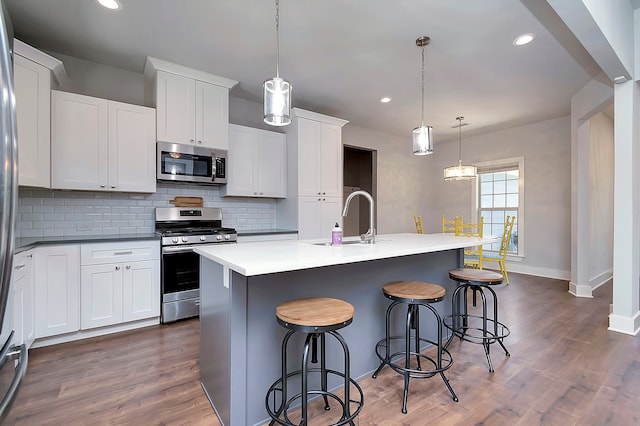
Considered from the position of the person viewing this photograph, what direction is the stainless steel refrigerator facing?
facing to the right of the viewer

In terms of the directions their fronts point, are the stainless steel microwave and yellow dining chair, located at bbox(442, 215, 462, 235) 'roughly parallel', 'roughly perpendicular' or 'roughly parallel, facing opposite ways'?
roughly perpendicular

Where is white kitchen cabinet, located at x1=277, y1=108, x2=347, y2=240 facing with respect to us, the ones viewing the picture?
facing the viewer and to the right of the viewer

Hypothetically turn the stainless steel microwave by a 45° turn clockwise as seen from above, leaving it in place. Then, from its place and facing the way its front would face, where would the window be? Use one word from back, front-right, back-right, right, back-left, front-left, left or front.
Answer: back-left

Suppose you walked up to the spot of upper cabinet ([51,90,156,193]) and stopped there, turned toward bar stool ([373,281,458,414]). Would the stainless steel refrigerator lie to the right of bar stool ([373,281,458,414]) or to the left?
right

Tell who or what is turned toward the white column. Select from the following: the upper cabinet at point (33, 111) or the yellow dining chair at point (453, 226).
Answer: the upper cabinet

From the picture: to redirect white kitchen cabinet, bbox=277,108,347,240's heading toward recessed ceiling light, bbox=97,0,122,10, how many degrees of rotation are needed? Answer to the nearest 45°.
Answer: approximately 90° to its right

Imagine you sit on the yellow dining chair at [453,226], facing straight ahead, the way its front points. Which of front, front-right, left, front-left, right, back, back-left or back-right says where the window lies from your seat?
front

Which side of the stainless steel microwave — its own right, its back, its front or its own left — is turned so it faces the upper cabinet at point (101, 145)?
right

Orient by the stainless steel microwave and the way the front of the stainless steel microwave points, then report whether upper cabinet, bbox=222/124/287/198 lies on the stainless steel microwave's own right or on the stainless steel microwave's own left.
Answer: on the stainless steel microwave's own left

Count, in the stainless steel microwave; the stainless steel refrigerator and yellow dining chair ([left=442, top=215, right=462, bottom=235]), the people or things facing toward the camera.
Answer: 1

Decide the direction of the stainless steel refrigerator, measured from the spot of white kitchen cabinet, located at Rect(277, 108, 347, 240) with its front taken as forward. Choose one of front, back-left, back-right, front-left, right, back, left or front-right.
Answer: front-right

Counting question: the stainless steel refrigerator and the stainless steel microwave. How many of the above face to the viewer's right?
1

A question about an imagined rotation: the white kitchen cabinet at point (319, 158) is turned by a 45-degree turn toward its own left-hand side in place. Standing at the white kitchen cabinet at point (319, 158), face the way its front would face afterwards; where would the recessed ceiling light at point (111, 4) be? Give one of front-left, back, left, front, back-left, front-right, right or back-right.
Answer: back-right

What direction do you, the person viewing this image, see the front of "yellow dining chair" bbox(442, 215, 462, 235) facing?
facing away from the viewer and to the right of the viewer

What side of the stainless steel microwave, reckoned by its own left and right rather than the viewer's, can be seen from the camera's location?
front

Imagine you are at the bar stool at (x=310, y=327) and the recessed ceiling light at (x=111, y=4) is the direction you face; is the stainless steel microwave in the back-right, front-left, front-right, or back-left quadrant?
front-right
